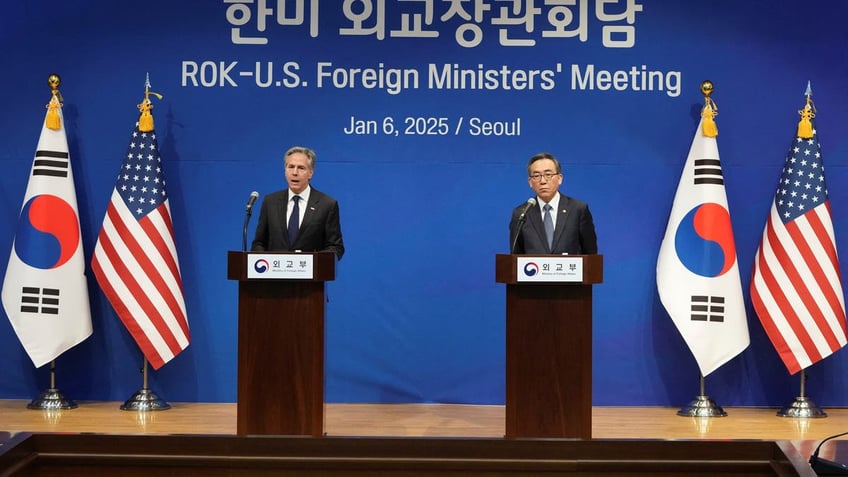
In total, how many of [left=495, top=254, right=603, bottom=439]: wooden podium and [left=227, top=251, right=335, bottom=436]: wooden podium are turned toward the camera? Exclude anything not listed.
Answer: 2

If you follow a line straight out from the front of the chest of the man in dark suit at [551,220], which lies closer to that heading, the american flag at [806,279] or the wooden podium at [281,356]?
the wooden podium

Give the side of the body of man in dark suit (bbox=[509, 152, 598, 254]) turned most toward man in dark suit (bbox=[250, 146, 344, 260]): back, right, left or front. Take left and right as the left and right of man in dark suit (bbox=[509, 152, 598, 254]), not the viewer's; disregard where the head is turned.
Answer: right

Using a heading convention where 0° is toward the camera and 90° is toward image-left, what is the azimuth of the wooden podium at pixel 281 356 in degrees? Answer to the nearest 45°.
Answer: approximately 0°

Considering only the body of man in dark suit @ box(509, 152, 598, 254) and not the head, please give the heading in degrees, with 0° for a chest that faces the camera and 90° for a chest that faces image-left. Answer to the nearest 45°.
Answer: approximately 0°

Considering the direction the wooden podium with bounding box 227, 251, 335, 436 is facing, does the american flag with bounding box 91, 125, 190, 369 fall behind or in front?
behind

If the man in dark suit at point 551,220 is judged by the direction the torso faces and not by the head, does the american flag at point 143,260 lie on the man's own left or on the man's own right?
on the man's own right

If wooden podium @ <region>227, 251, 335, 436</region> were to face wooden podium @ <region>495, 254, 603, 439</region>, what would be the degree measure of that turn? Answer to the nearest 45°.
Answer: approximately 90° to its left

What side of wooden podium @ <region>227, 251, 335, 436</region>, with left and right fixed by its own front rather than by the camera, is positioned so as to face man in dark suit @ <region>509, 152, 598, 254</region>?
left
